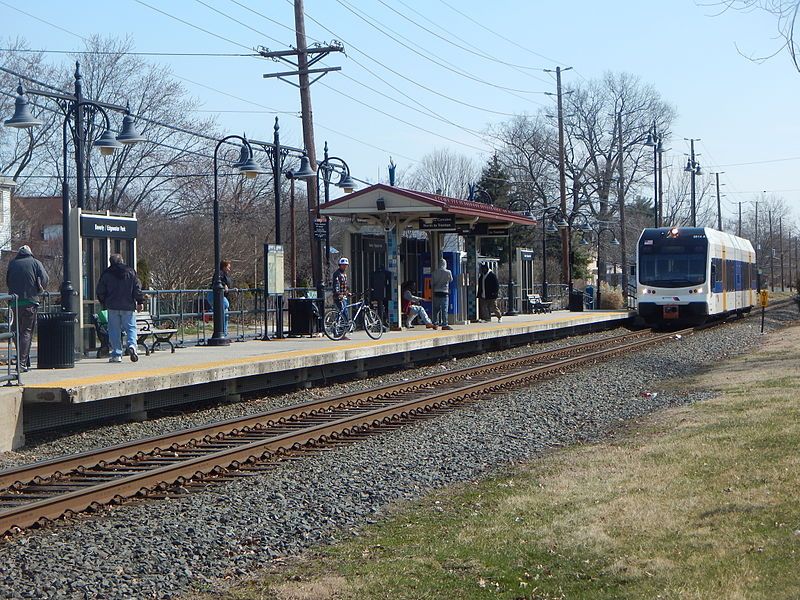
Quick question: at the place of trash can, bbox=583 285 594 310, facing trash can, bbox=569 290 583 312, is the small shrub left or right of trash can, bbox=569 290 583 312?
left

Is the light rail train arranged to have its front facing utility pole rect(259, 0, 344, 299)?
yes

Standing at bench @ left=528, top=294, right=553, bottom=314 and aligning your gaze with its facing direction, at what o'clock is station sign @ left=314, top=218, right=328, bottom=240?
The station sign is roughly at 2 o'clock from the bench.

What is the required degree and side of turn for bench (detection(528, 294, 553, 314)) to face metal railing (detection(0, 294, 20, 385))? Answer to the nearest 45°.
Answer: approximately 45° to its right

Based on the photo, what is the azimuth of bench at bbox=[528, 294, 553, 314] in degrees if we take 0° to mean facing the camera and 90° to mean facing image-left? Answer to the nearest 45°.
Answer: approximately 315°

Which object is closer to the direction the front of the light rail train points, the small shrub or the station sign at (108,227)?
the station sign

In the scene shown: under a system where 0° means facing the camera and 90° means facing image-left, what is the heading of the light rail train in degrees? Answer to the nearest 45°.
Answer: approximately 45°

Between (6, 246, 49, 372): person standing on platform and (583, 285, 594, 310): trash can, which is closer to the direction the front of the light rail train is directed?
the person standing on platform

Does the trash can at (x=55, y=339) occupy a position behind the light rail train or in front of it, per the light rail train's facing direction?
in front

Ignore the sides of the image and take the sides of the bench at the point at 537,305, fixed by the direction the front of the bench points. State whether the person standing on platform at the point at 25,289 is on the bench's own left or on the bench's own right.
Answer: on the bench's own right

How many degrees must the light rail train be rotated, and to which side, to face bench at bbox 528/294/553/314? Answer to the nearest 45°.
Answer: approximately 90° to its right

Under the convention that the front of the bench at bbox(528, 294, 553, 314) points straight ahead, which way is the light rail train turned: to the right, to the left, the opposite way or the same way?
to the right

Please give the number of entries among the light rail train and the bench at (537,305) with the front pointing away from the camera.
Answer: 0
